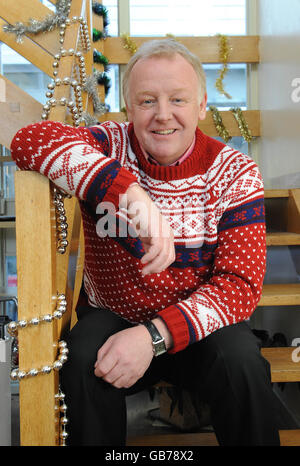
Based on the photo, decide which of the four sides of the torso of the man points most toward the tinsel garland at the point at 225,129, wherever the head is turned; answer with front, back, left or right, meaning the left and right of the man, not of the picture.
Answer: back

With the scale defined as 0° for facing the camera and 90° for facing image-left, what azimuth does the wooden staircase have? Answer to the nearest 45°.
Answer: approximately 0°

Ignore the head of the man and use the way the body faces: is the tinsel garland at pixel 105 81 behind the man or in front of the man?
behind

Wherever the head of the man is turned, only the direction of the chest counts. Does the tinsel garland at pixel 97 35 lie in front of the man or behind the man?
behind

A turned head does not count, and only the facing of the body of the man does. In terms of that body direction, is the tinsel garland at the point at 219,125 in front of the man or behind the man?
behind

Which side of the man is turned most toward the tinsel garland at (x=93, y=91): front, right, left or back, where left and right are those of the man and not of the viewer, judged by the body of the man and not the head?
back

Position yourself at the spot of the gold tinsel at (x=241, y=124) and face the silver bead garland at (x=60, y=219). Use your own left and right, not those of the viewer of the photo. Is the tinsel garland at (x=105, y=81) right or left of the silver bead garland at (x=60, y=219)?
right

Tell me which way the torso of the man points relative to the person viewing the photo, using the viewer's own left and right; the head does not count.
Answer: facing the viewer
